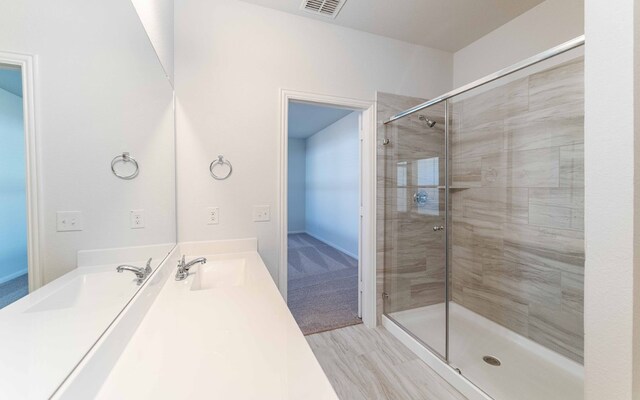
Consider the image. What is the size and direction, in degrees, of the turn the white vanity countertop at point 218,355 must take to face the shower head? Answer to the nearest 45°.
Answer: approximately 45° to its left

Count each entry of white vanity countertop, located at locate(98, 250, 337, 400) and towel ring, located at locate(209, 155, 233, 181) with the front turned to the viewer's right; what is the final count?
1

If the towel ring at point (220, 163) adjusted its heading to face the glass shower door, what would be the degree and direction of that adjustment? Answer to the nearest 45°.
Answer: approximately 90° to its left

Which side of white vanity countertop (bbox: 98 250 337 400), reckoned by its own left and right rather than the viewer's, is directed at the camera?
right

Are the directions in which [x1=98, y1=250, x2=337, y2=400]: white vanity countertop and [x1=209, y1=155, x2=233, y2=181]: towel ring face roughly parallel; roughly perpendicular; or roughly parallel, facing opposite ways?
roughly perpendicular

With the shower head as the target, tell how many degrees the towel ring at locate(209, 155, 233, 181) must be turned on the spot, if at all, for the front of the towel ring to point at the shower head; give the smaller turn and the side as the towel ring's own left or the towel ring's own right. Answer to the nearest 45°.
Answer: approximately 90° to the towel ring's own left

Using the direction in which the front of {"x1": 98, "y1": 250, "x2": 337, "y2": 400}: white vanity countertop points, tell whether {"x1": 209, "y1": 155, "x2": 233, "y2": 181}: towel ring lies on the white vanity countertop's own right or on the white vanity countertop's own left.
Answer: on the white vanity countertop's own left

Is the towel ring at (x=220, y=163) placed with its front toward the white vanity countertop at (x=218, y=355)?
yes

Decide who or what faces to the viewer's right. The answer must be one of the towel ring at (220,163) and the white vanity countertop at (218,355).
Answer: the white vanity countertop
